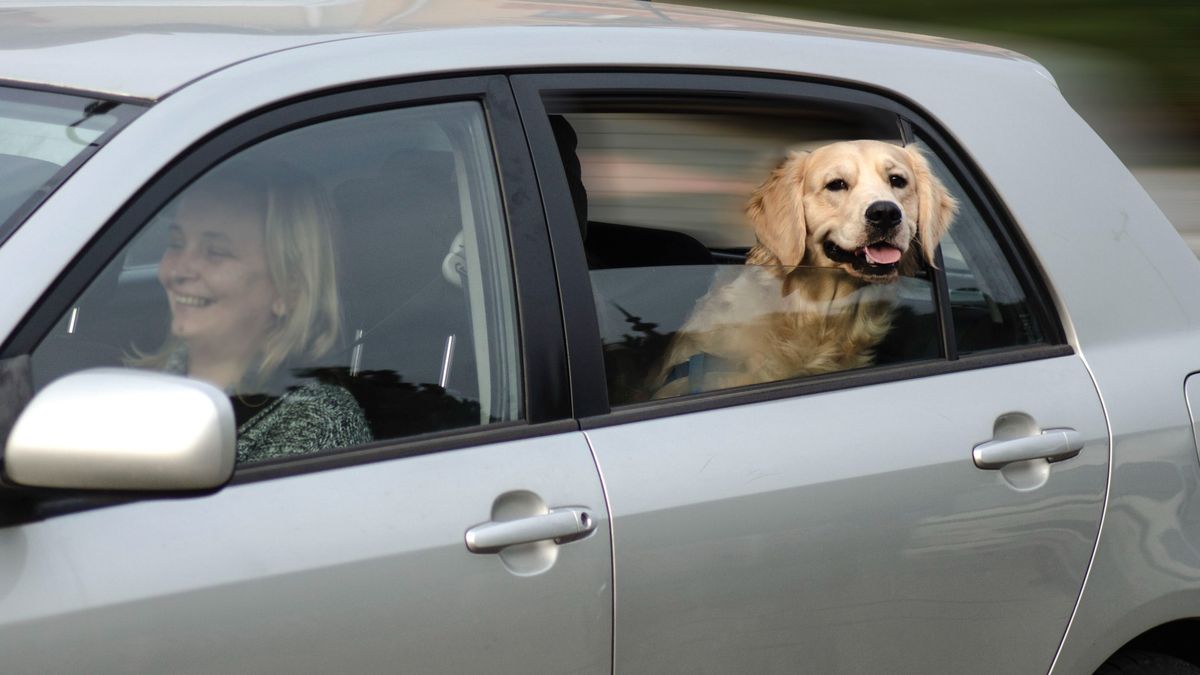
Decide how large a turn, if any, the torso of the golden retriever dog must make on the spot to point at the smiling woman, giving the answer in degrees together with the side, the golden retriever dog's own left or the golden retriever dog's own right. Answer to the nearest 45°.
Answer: approximately 90° to the golden retriever dog's own right

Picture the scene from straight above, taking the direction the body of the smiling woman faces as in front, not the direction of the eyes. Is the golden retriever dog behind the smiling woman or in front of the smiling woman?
behind

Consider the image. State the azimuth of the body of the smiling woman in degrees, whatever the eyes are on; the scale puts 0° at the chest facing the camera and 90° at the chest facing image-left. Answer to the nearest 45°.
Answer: approximately 45°

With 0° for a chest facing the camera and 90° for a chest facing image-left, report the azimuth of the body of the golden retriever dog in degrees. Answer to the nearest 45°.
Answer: approximately 315°

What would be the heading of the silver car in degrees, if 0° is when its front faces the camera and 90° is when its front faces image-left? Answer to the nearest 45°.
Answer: approximately 45°
